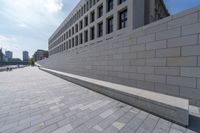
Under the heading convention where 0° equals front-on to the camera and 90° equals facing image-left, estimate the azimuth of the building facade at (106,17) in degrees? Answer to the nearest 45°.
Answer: approximately 45°
